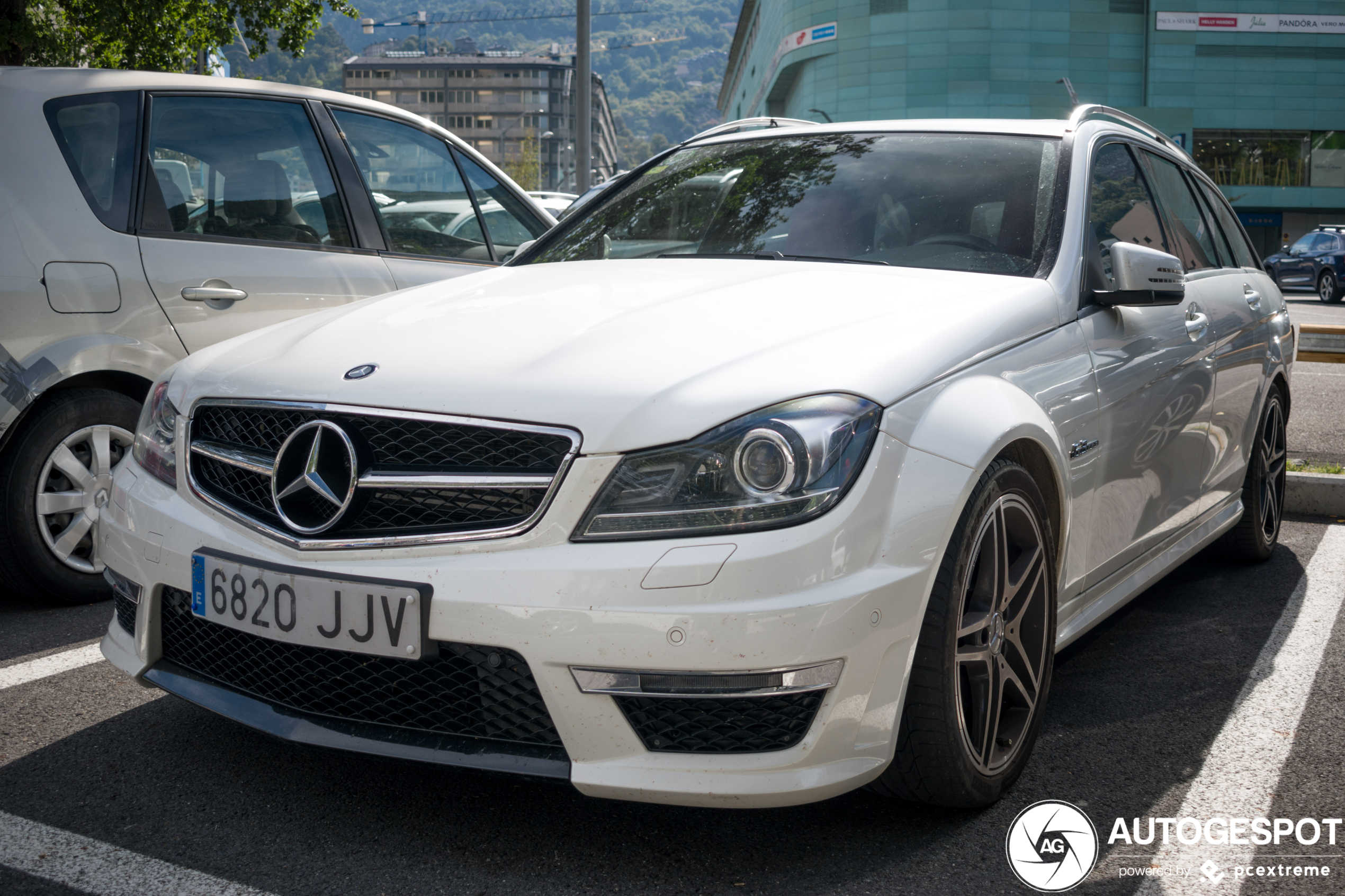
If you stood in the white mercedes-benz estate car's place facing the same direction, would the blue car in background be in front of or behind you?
behind

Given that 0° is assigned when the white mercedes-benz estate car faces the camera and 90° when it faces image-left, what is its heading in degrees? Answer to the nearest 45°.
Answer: approximately 45°
